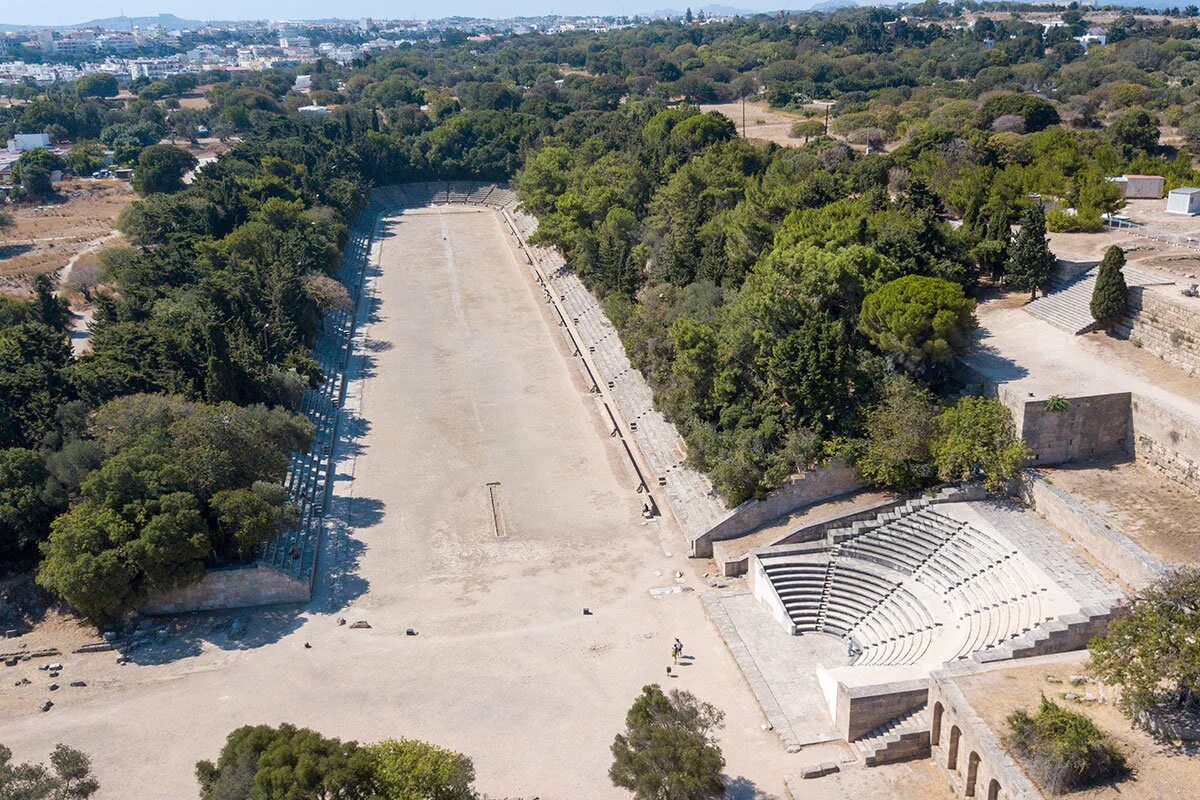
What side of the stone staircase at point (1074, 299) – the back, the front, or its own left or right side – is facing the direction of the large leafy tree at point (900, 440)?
front

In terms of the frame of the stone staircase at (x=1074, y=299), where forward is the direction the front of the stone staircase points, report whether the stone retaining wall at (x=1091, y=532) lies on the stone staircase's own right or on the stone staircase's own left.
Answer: on the stone staircase's own left

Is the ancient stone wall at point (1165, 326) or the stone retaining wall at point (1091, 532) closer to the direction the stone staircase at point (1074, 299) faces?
the stone retaining wall

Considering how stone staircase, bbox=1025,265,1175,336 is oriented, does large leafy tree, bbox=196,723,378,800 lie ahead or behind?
ahead

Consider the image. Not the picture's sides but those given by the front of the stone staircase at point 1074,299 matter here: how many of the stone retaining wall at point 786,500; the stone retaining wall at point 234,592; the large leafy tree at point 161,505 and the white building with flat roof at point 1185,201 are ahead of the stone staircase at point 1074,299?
3

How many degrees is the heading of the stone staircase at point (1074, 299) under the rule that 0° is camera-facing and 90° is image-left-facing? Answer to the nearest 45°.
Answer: approximately 45°

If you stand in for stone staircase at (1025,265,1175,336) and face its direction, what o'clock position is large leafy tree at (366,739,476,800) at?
The large leafy tree is roughly at 11 o'clock from the stone staircase.

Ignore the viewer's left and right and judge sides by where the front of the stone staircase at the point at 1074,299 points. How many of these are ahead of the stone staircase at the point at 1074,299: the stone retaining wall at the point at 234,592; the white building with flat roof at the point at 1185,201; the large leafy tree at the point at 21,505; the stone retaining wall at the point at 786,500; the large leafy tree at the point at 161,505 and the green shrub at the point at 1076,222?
4

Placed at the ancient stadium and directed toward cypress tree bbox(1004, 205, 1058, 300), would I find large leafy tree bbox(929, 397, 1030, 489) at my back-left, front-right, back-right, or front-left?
front-right

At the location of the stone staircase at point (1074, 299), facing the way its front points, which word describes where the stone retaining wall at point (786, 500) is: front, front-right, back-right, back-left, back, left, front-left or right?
front

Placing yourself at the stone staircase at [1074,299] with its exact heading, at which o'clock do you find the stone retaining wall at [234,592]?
The stone retaining wall is roughly at 12 o'clock from the stone staircase.

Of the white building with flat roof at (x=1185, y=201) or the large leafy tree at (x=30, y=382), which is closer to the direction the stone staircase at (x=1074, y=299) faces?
the large leafy tree

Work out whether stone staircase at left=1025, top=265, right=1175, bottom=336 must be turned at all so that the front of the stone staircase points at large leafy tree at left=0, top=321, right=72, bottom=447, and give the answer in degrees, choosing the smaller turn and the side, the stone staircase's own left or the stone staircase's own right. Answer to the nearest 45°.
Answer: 0° — it already faces it

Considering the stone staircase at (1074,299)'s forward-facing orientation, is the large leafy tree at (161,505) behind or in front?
in front

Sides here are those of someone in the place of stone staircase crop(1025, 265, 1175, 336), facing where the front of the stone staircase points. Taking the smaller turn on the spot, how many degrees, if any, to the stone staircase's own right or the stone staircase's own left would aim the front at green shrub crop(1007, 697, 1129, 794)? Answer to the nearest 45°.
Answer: approximately 45° to the stone staircase's own left
